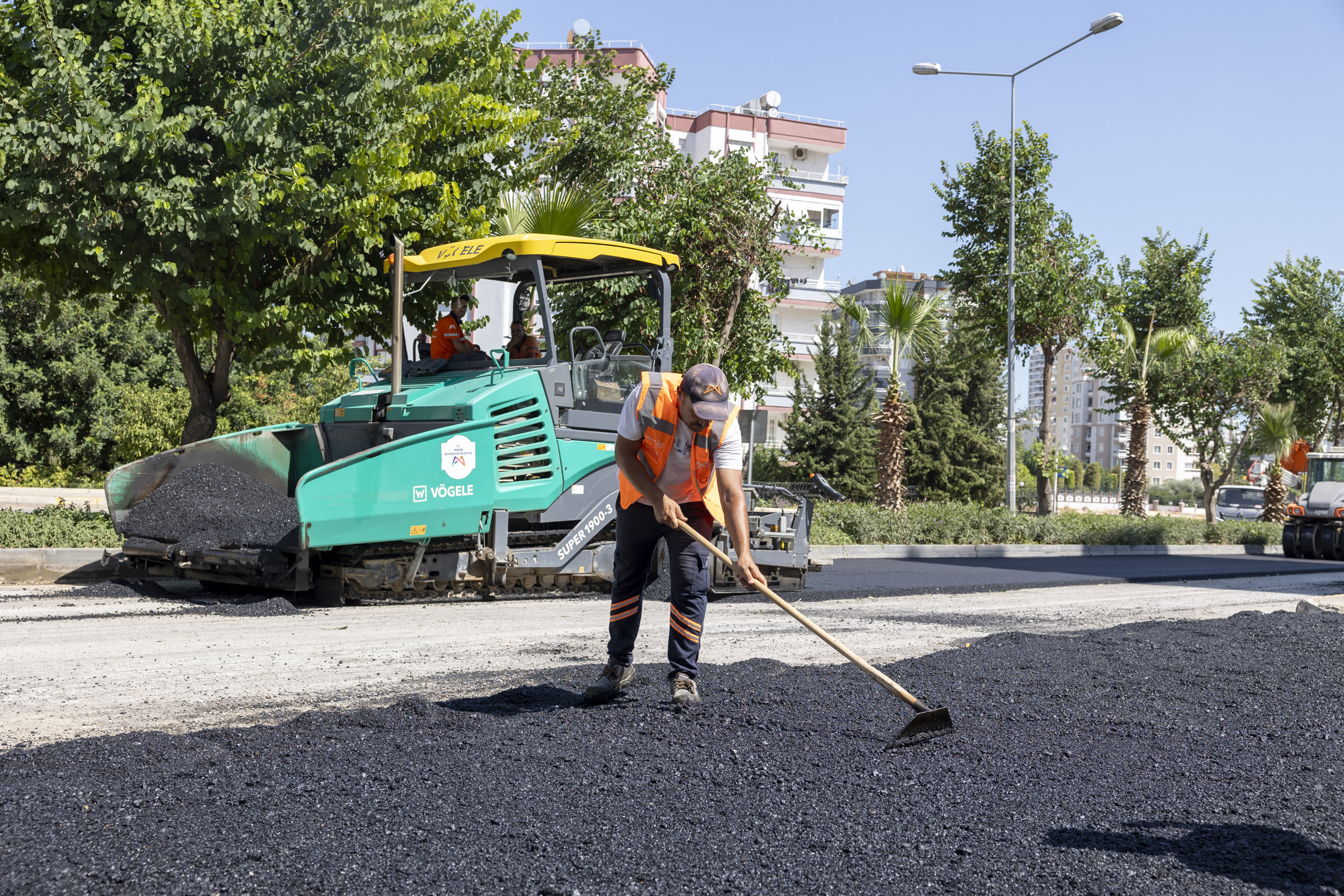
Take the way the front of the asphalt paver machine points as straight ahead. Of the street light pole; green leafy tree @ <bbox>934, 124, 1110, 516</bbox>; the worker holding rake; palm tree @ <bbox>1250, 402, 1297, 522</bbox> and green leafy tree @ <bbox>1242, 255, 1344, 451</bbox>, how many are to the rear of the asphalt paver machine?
4

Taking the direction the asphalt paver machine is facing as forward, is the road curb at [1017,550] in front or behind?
behind

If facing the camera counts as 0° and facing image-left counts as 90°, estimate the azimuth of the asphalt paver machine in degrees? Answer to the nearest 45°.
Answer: approximately 45°

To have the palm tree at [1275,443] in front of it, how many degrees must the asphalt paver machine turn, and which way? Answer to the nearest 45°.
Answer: approximately 180°

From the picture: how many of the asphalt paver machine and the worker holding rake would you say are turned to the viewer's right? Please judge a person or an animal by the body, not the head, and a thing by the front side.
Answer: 0

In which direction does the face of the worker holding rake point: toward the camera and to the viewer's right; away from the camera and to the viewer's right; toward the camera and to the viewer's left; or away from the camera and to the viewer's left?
toward the camera and to the viewer's right

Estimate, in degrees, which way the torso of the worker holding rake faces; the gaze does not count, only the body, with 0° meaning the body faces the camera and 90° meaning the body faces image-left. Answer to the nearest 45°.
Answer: approximately 0°

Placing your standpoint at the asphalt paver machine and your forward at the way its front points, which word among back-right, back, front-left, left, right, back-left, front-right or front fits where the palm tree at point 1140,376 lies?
back

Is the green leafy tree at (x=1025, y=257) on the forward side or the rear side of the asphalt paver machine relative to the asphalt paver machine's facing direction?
on the rear side

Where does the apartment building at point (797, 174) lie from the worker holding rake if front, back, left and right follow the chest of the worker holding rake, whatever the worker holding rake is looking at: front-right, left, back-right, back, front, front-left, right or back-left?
back
